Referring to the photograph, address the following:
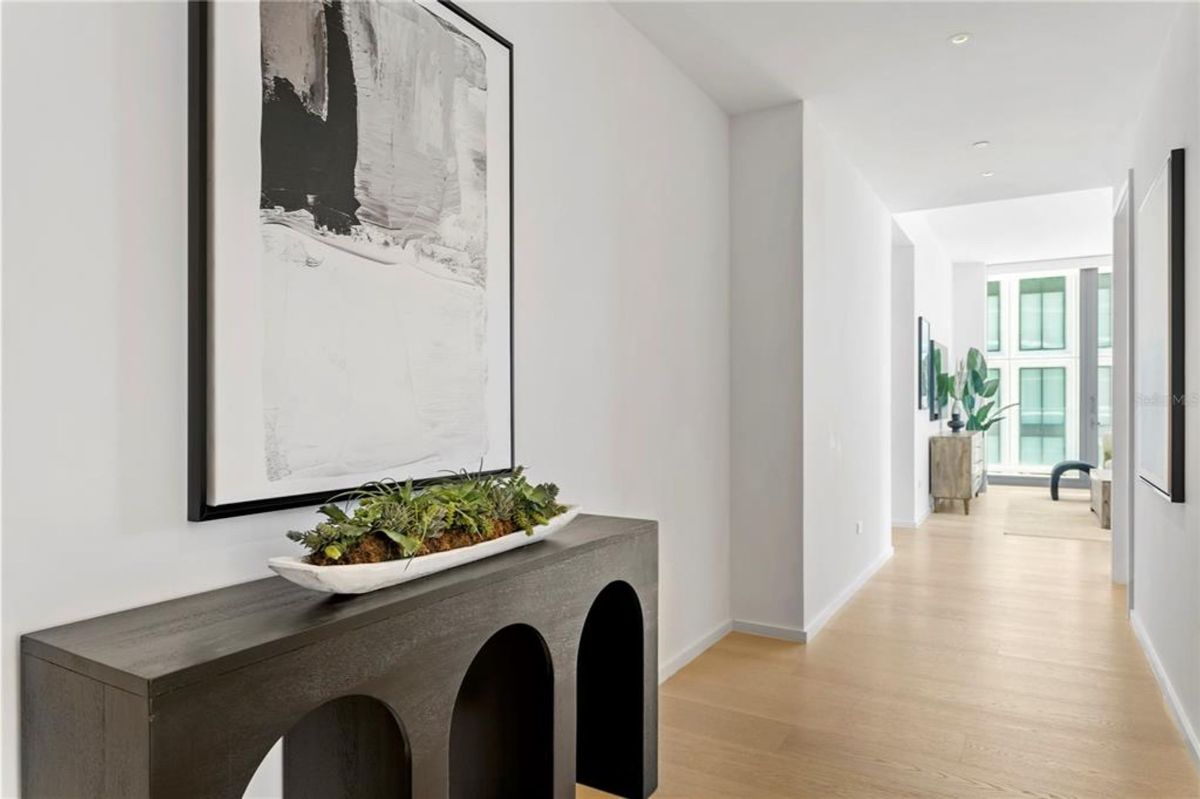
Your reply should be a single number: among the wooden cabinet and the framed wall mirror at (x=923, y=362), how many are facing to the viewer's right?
2

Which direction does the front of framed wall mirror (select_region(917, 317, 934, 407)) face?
to the viewer's right

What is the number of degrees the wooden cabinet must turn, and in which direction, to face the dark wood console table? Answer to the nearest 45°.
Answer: approximately 90° to its right

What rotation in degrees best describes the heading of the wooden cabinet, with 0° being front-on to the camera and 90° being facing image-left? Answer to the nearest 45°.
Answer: approximately 270°

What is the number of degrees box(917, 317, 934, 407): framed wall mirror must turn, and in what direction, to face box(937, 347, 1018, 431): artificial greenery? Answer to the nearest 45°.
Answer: approximately 90° to its left

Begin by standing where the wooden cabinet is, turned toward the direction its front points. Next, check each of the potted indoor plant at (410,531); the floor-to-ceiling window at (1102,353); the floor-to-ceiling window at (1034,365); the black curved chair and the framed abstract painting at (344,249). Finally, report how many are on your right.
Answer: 2

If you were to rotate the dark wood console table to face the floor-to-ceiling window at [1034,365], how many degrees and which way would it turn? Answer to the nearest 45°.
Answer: approximately 90° to its left

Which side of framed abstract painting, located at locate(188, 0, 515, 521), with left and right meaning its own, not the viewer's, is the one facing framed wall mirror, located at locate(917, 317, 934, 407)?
left

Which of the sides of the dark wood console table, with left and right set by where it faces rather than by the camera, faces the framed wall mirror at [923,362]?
left

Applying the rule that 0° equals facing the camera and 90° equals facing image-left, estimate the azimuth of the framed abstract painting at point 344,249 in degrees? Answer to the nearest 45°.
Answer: approximately 315°
